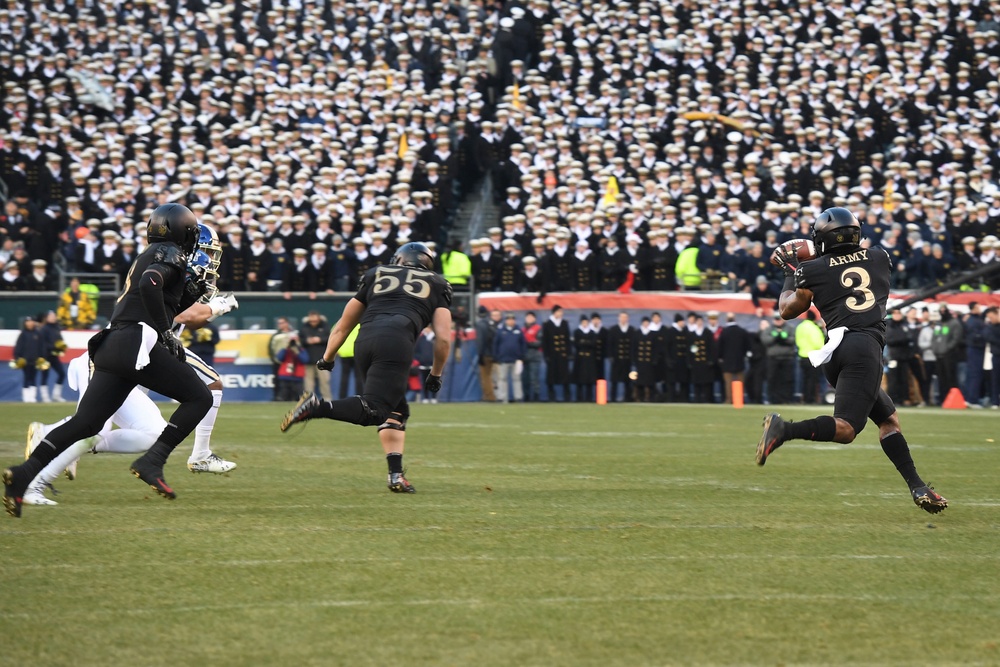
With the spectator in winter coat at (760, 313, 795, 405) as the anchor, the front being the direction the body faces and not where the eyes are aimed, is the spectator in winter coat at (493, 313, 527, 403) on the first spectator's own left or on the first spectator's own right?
on the first spectator's own right

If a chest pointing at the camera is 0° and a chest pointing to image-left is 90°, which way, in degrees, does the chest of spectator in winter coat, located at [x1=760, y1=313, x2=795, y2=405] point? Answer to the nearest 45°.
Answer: approximately 0°

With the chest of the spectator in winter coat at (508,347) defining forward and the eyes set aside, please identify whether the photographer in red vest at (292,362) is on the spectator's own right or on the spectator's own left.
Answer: on the spectator's own right

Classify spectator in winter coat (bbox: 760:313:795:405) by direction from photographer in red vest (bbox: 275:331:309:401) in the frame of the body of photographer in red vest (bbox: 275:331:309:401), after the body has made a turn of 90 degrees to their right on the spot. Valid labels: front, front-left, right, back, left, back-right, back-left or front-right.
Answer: back

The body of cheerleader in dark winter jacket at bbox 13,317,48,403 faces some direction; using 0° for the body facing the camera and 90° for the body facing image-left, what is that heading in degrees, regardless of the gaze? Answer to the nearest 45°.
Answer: approximately 0°

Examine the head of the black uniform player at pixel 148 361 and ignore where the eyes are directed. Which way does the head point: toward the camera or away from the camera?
away from the camera
